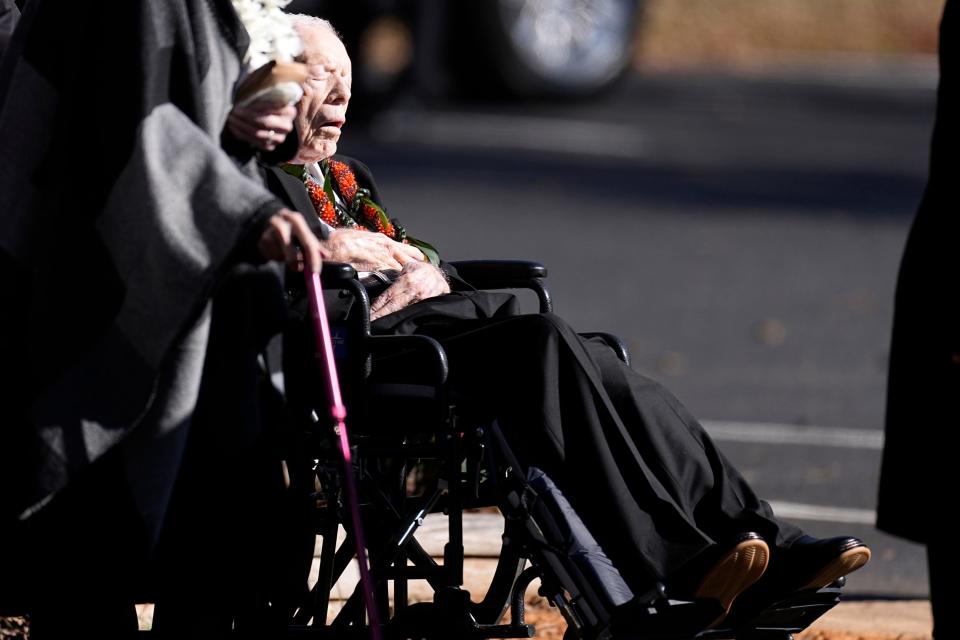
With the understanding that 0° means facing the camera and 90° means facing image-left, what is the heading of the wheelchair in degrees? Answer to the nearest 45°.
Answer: approximately 270°

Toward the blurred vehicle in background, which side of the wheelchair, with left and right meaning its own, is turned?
left

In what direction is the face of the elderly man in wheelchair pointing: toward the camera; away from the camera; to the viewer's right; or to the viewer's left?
to the viewer's right
